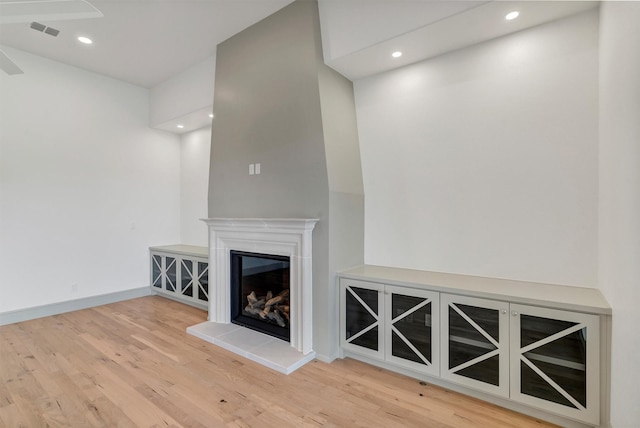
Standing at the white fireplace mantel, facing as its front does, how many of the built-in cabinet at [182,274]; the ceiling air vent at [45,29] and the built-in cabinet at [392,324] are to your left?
1

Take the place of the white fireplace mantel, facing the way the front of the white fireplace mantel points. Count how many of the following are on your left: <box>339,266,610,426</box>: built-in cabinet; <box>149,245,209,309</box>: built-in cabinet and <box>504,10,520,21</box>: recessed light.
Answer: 2

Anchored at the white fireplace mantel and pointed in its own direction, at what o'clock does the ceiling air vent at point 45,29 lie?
The ceiling air vent is roughly at 2 o'clock from the white fireplace mantel.

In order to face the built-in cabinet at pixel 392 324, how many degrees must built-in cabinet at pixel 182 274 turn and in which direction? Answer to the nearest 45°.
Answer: approximately 90° to its left

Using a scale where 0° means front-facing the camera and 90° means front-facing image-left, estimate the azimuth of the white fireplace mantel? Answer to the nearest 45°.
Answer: approximately 45°

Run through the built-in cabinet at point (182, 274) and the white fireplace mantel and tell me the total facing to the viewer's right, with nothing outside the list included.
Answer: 0

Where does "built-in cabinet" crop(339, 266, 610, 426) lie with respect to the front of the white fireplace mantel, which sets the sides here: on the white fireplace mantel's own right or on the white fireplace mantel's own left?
on the white fireplace mantel's own left

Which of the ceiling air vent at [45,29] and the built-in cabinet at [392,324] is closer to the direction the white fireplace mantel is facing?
the ceiling air vent

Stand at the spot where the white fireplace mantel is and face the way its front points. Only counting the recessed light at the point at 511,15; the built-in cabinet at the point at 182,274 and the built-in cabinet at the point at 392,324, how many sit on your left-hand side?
2

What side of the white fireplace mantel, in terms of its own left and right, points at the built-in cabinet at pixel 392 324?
left

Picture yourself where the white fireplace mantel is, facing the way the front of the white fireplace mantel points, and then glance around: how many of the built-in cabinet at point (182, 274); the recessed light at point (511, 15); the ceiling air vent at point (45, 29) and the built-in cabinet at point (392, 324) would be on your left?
2

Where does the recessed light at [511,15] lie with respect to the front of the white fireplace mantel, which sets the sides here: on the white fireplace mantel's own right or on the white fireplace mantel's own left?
on the white fireplace mantel's own left
